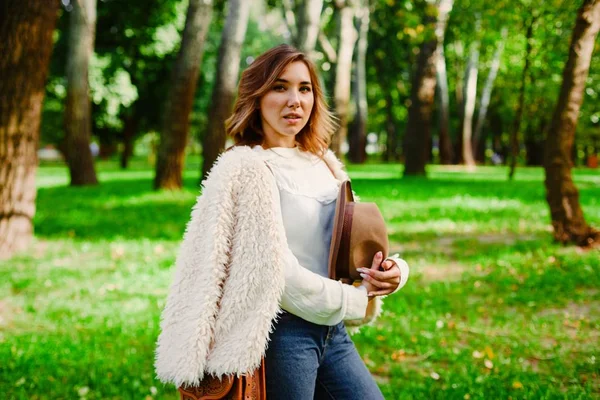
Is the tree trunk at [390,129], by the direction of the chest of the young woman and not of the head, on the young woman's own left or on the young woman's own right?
on the young woman's own left

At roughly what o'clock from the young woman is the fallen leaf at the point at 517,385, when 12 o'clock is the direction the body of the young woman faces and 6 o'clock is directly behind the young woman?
The fallen leaf is roughly at 9 o'clock from the young woman.

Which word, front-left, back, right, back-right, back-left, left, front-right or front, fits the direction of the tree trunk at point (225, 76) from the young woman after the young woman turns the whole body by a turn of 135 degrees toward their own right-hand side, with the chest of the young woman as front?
right

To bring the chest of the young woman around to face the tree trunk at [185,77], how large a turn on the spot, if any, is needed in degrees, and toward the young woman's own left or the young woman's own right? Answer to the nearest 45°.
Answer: approximately 135° to the young woman's own left

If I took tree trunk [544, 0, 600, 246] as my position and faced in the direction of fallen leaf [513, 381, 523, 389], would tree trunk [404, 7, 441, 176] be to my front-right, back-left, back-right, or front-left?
back-right

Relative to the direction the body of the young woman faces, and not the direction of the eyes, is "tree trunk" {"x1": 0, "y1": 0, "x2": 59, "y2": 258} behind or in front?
behind

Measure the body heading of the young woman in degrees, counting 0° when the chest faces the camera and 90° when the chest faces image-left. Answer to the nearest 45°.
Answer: approximately 315°

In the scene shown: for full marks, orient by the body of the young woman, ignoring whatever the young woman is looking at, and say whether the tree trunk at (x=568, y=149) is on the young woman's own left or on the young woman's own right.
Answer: on the young woman's own left

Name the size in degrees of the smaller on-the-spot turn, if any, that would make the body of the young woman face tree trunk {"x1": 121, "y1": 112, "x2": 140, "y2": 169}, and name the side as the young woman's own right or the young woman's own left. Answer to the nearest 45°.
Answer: approximately 135° to the young woman's own left
